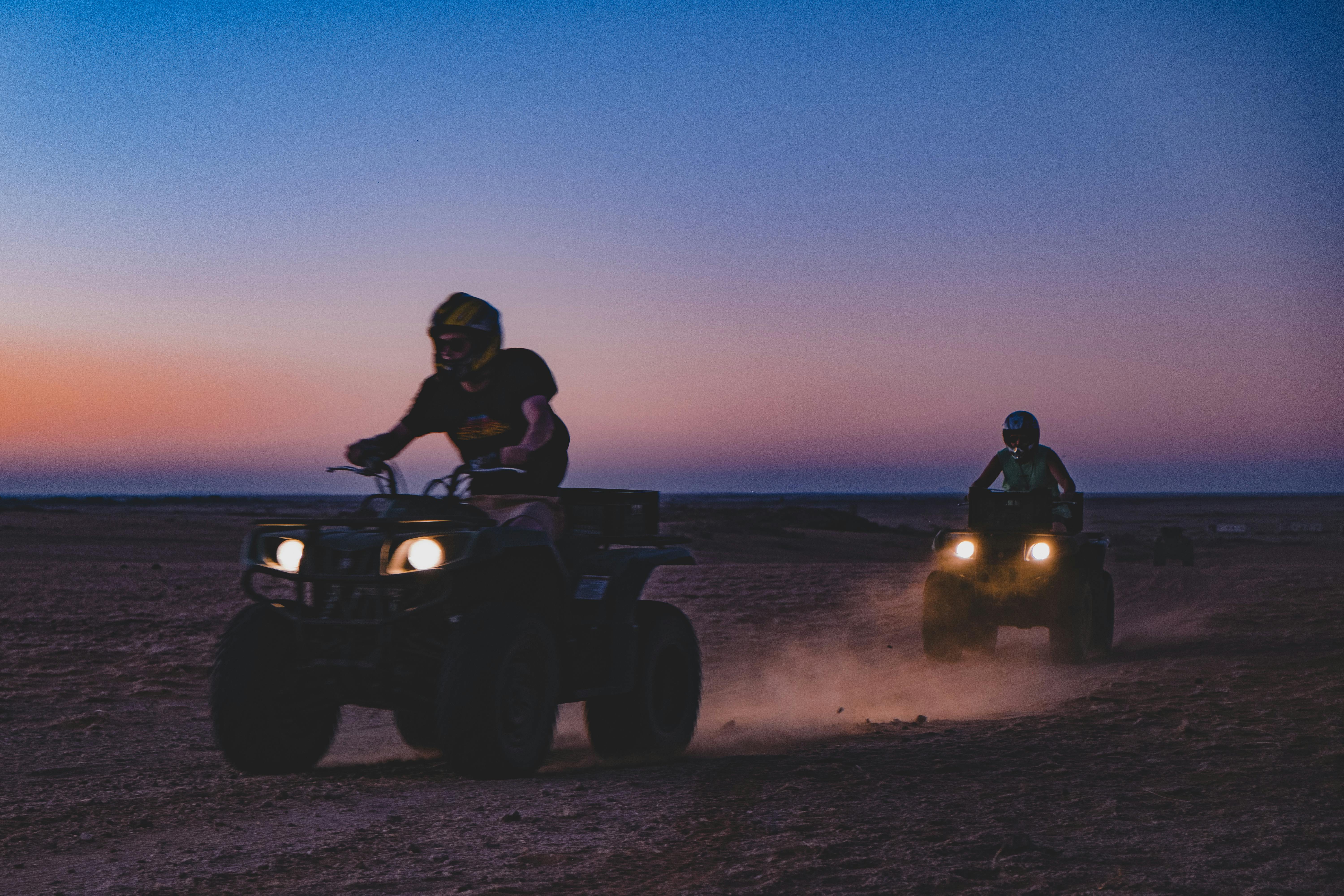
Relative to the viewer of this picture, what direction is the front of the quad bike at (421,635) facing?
facing the viewer and to the left of the viewer

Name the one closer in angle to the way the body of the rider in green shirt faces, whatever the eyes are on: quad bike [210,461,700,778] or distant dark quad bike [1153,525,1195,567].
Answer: the quad bike

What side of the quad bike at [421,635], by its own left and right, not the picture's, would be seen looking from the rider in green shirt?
back

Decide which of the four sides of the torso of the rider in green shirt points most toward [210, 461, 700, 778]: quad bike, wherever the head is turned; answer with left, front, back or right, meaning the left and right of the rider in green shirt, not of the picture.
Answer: front

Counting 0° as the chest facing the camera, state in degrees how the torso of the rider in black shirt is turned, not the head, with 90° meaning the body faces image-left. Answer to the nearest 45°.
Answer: approximately 45°

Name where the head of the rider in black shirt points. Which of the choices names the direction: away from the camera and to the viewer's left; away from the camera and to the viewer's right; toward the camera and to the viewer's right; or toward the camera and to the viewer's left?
toward the camera and to the viewer's left

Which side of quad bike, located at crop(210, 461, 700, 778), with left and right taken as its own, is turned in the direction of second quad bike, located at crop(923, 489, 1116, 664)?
back

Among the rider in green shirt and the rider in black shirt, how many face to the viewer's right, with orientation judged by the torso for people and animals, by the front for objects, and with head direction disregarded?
0
